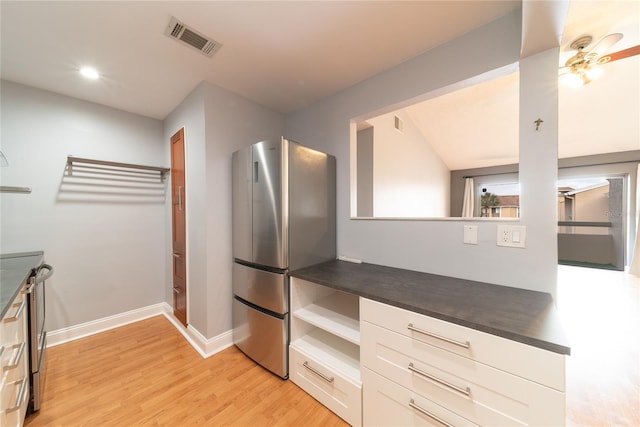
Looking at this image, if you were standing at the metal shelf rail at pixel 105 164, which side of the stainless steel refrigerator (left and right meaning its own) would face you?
right

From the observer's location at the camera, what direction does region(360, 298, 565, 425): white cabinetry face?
facing the viewer and to the left of the viewer

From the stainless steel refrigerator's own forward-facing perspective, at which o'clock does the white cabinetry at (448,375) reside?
The white cabinetry is roughly at 9 o'clock from the stainless steel refrigerator.

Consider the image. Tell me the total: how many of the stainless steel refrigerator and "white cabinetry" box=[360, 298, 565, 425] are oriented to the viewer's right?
0

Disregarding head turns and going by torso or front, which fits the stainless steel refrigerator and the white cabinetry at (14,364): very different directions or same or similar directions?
very different directions

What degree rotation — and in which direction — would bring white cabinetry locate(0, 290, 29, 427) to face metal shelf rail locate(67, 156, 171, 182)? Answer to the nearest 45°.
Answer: approximately 45° to its left

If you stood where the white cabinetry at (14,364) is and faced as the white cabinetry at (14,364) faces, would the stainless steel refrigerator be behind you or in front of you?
in front

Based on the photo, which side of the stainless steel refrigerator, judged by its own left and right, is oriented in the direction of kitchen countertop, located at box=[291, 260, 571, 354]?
left

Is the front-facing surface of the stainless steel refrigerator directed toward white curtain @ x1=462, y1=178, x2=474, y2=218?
no

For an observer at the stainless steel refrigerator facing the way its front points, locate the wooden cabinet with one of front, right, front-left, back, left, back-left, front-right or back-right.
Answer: right

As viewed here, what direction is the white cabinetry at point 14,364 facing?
to the viewer's right

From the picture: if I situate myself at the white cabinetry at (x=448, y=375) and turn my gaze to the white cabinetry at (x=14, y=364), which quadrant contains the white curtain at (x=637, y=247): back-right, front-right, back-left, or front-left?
back-right

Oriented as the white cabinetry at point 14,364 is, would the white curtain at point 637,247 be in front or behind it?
in front
